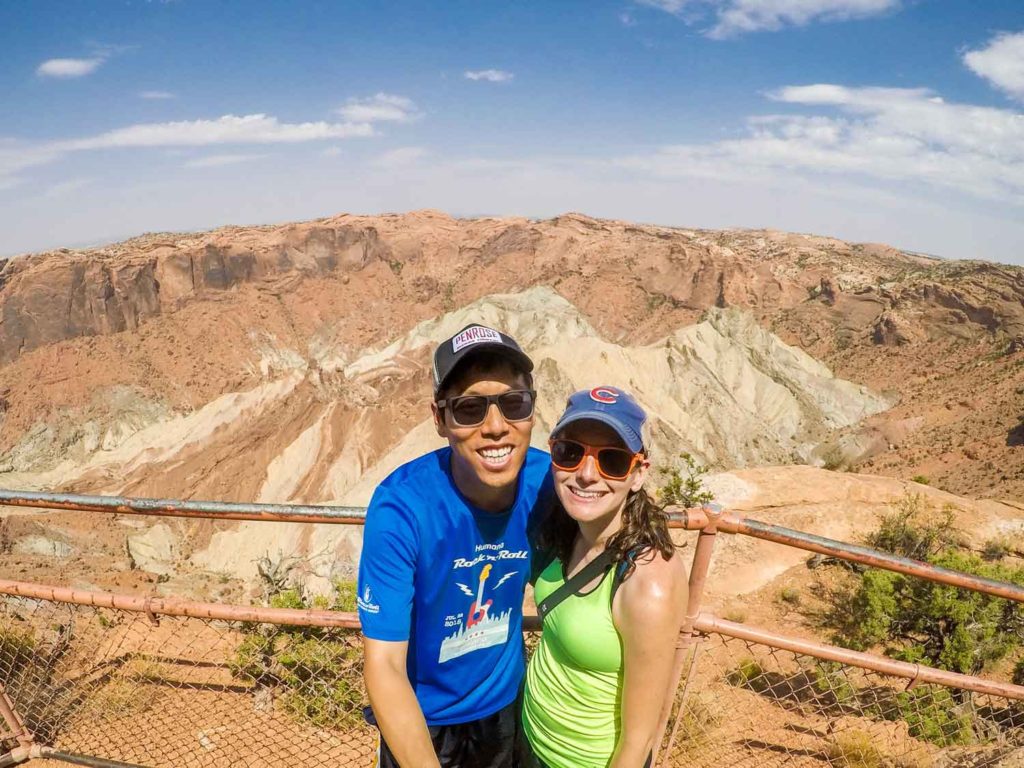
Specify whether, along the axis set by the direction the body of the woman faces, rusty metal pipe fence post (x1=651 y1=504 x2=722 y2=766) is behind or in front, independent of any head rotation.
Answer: behind

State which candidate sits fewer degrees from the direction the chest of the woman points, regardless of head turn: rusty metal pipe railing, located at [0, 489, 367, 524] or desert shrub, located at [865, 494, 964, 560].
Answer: the rusty metal pipe railing

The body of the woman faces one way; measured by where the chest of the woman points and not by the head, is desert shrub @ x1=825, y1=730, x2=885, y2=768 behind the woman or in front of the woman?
behind

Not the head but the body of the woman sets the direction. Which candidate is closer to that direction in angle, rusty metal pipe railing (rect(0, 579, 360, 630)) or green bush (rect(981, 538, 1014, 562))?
the rusty metal pipe railing

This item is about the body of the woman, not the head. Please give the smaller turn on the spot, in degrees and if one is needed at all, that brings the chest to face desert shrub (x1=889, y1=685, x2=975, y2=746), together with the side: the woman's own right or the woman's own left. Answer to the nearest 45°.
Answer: approximately 180°
